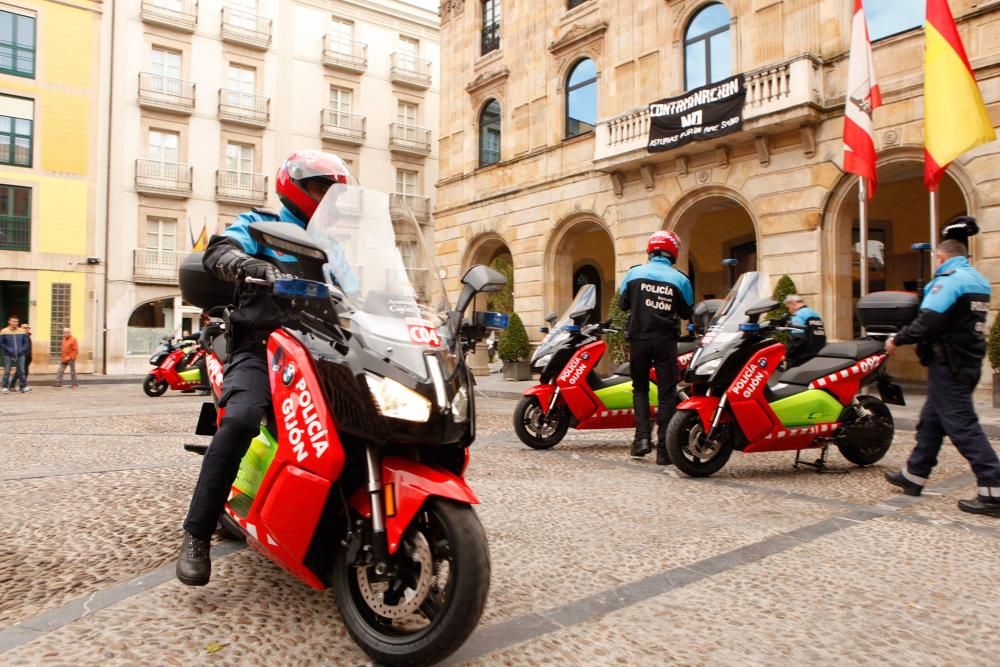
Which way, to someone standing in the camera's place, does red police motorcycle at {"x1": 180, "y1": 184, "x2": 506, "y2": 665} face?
facing the viewer and to the right of the viewer

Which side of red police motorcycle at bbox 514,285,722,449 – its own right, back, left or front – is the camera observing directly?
left

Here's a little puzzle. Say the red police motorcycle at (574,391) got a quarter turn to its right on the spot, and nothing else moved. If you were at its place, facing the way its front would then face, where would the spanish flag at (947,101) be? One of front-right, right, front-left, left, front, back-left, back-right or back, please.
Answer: front-right

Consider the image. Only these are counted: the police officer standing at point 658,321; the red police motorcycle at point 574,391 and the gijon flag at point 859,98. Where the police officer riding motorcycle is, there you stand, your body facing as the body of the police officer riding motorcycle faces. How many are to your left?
3

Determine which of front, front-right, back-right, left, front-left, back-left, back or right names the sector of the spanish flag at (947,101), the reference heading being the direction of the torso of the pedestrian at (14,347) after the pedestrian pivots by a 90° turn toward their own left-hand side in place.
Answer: front-right

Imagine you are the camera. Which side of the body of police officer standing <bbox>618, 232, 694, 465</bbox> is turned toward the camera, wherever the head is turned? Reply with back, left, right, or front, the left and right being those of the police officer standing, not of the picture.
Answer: back

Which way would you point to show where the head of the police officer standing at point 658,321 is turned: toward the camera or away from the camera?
away from the camera

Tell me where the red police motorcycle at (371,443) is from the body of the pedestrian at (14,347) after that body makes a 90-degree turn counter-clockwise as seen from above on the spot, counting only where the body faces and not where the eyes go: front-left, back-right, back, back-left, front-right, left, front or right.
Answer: right

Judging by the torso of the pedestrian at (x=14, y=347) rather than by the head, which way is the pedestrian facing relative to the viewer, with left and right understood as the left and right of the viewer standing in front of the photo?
facing the viewer

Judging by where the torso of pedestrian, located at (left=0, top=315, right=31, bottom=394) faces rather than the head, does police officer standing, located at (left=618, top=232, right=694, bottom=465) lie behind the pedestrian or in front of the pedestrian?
in front

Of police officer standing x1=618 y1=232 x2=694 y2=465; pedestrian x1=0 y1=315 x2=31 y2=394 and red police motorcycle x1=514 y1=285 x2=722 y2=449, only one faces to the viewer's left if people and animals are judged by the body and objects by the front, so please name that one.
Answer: the red police motorcycle

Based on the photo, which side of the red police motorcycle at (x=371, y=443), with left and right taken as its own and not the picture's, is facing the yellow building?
back

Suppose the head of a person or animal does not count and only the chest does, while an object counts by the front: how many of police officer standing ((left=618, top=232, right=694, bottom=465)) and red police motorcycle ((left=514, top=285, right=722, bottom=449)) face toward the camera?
0

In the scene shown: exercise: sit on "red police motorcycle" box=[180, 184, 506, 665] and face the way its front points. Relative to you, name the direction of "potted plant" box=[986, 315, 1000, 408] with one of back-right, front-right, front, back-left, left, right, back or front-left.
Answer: left

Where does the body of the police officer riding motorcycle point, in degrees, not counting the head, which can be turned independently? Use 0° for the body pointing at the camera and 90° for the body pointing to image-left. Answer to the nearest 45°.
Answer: approximately 315°

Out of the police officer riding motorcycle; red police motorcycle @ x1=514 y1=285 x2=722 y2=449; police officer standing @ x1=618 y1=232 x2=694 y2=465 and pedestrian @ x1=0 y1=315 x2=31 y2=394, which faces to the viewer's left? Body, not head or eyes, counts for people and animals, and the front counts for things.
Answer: the red police motorcycle

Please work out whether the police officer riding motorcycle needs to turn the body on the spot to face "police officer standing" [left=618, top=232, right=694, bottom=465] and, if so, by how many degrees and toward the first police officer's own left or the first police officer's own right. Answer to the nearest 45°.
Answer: approximately 90° to the first police officer's own left

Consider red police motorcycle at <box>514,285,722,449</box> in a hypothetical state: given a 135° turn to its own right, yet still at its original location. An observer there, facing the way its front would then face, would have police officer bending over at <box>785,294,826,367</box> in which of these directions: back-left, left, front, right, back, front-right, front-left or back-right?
front

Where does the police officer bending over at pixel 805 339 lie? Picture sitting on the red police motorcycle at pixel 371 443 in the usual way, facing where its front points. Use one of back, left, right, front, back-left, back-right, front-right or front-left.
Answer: left

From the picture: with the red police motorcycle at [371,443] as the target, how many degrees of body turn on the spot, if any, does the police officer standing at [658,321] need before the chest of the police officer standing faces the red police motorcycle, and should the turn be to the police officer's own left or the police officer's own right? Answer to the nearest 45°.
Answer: approximately 180°
